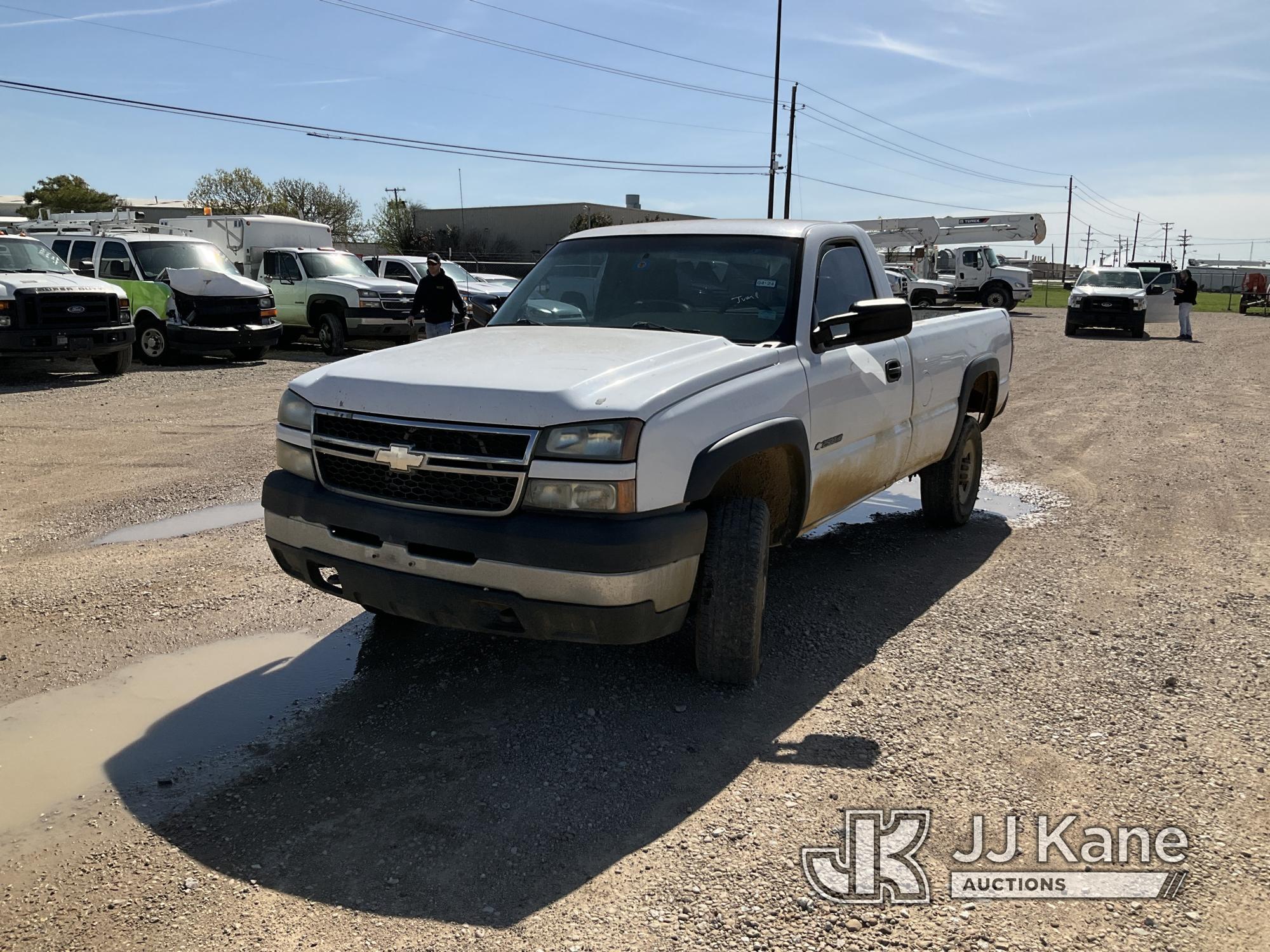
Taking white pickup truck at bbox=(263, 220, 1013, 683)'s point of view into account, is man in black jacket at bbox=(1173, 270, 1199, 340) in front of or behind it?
behind

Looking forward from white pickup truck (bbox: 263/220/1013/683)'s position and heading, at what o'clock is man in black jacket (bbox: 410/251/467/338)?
The man in black jacket is roughly at 4 o'clock from the white pickup truck.

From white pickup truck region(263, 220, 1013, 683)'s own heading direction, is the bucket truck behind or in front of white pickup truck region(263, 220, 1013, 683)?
behind

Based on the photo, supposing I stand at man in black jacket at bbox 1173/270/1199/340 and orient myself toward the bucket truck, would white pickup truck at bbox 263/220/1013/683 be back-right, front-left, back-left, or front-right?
back-left
